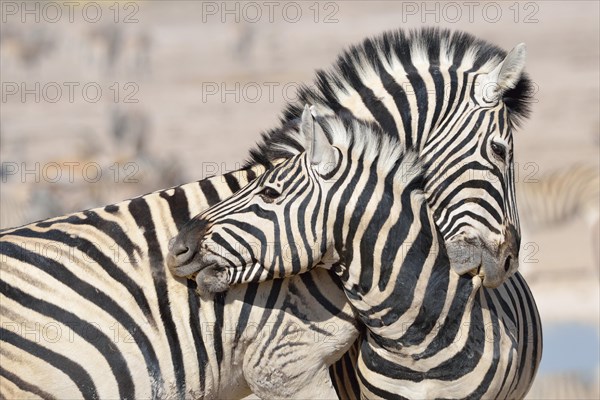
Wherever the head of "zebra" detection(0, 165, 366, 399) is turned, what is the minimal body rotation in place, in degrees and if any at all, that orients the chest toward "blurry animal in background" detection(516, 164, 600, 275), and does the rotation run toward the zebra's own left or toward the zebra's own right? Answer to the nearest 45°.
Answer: approximately 45° to the zebra's own left

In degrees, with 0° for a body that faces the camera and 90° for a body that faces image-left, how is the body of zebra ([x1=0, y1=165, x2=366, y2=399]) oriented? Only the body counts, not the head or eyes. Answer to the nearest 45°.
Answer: approximately 270°

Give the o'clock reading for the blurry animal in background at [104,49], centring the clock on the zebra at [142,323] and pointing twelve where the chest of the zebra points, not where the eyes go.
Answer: The blurry animal in background is roughly at 9 o'clock from the zebra.

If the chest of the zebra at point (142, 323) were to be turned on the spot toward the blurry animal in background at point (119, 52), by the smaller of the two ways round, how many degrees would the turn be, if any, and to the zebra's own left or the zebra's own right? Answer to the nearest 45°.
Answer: approximately 90° to the zebra's own left

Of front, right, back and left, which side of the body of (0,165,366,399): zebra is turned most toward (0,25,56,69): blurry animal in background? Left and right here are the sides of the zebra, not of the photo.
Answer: left

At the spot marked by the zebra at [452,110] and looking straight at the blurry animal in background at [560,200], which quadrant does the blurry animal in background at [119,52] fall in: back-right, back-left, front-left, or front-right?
front-left

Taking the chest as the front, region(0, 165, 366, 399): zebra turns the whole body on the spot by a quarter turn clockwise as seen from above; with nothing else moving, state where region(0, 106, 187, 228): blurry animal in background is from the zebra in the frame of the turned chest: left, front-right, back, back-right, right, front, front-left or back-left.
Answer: back
